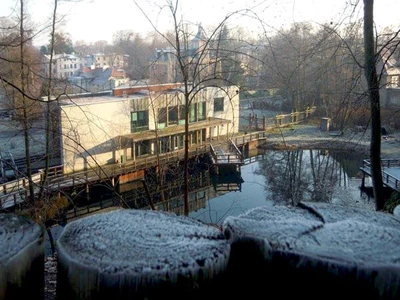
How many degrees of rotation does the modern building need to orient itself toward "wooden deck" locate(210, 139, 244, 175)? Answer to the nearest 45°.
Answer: approximately 45° to its left

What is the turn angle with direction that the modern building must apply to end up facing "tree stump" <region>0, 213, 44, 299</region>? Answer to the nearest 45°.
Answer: approximately 45° to its right

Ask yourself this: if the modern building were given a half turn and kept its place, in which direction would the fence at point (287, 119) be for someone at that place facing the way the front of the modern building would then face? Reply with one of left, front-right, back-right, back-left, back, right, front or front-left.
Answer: right
